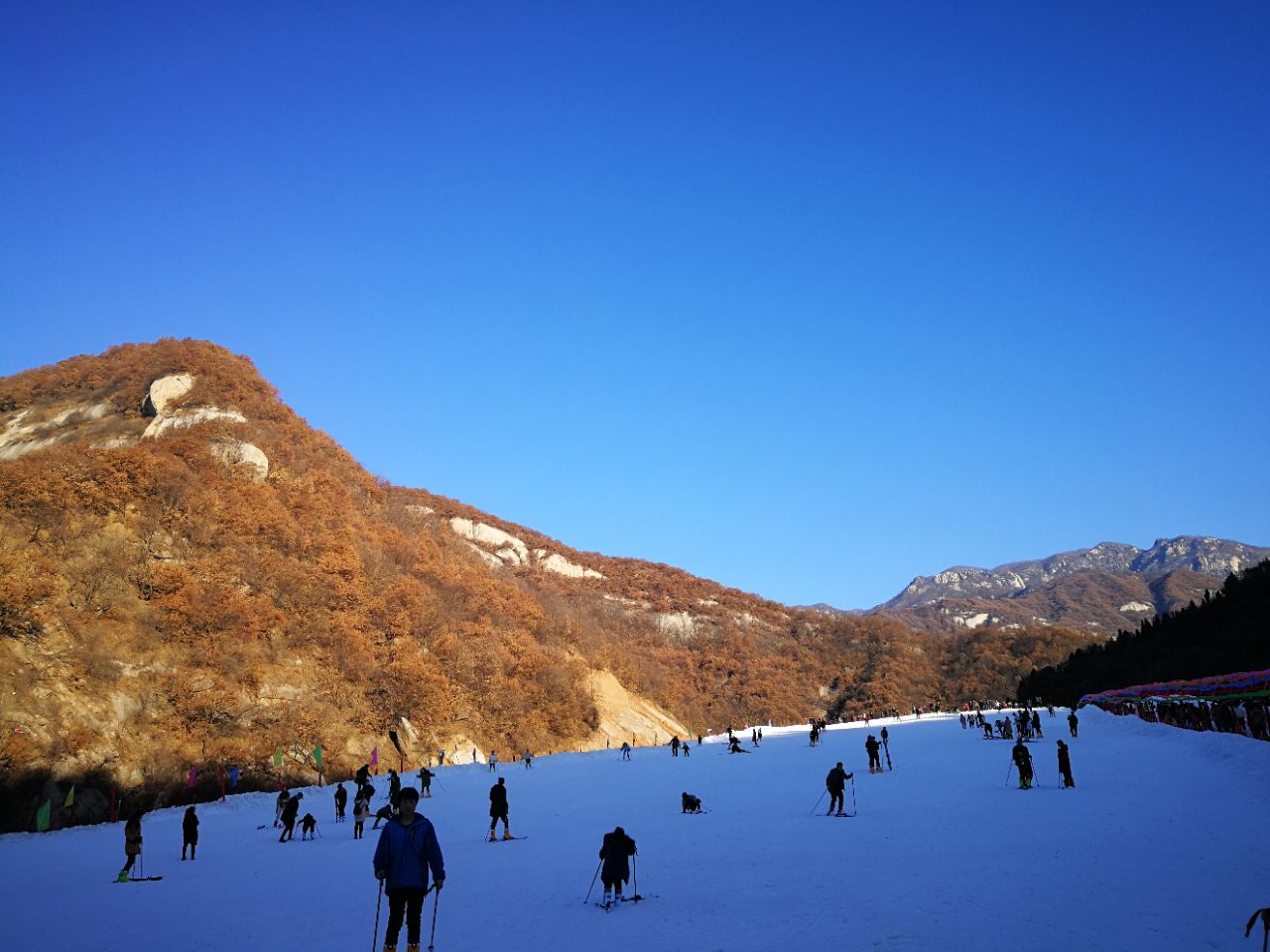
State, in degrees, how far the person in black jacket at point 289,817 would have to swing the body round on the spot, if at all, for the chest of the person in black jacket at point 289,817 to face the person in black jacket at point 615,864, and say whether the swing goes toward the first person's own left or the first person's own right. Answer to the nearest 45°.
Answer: approximately 90° to the first person's own right

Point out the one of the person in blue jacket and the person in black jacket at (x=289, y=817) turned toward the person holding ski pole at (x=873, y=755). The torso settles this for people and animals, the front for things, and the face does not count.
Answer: the person in black jacket

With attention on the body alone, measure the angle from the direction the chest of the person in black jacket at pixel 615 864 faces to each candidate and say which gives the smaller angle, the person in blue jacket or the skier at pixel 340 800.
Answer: the skier

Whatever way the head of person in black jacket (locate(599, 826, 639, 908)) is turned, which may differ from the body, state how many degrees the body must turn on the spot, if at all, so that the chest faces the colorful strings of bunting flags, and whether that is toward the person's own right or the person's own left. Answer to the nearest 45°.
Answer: approximately 45° to the person's own right

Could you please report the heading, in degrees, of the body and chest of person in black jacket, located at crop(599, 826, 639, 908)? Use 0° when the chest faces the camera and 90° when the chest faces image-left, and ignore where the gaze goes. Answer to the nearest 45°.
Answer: approximately 180°

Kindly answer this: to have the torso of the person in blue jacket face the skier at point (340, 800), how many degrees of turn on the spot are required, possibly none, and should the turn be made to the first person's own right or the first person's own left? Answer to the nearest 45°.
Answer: approximately 180°

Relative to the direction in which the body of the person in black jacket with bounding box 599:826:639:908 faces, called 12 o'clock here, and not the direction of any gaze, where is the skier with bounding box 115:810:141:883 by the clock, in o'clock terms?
The skier is roughly at 10 o'clock from the person in black jacket.

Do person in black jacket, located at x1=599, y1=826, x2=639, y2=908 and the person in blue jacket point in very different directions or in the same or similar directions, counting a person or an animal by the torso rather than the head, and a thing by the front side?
very different directions

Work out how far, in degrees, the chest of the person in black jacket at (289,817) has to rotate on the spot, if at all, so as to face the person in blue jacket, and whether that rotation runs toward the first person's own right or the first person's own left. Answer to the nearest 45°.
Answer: approximately 90° to the first person's own right

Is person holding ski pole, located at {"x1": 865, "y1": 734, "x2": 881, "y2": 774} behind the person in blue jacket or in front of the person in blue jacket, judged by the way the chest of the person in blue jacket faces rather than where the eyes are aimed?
behind

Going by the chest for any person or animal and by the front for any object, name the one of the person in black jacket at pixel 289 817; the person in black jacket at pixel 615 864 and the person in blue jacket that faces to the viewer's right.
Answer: the person in black jacket at pixel 289 817

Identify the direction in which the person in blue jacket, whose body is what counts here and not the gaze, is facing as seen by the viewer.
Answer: toward the camera

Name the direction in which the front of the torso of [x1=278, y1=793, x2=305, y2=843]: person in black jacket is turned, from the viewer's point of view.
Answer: to the viewer's right

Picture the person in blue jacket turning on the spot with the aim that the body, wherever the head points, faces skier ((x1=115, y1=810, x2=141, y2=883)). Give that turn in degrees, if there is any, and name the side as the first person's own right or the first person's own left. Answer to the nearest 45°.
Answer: approximately 135° to the first person's own right

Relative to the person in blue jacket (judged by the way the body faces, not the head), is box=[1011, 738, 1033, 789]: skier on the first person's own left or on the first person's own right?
on the first person's own left
